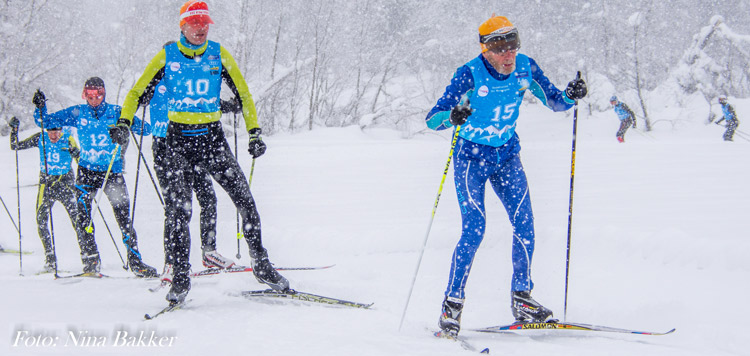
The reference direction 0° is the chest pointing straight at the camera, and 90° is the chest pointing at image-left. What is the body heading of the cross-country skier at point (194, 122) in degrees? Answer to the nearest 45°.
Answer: approximately 0°

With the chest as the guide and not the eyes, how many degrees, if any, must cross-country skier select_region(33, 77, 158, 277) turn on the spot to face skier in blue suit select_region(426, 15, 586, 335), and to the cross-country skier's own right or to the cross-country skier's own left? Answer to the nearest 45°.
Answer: approximately 45° to the cross-country skier's own left

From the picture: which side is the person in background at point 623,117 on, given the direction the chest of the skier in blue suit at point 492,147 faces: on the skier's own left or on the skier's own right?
on the skier's own left

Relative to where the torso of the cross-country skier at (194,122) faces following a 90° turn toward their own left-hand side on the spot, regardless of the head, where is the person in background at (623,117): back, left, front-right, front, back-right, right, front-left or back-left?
front-left

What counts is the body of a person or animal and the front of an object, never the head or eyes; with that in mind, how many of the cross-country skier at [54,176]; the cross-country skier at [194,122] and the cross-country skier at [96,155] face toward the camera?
3

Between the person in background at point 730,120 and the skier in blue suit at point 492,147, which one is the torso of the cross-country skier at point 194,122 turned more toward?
the skier in blue suit

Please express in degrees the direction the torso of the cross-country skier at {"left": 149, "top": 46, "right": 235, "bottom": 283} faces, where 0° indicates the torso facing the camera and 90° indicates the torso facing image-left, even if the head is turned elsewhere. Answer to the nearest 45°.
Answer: approximately 315°

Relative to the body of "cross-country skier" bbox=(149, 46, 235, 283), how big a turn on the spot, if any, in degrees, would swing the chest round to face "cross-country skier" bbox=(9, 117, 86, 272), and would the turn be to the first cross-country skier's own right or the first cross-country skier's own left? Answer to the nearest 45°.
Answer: approximately 180°

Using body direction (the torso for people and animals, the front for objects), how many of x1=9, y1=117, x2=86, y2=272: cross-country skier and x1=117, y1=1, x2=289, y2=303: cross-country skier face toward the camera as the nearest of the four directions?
2

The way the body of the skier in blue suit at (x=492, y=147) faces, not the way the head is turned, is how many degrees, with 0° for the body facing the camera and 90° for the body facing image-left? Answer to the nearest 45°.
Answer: approximately 315°
